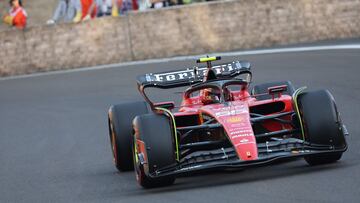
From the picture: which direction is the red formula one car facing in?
toward the camera
